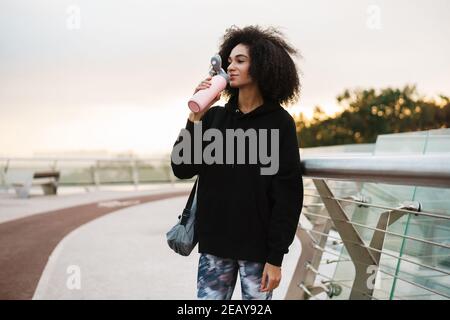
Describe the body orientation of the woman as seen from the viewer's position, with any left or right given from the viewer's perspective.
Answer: facing the viewer and to the left of the viewer

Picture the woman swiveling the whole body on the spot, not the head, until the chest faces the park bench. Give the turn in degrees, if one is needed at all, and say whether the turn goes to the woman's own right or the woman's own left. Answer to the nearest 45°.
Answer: approximately 90° to the woman's own right

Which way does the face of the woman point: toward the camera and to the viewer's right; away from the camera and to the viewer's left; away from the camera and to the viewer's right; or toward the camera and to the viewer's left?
toward the camera and to the viewer's left
